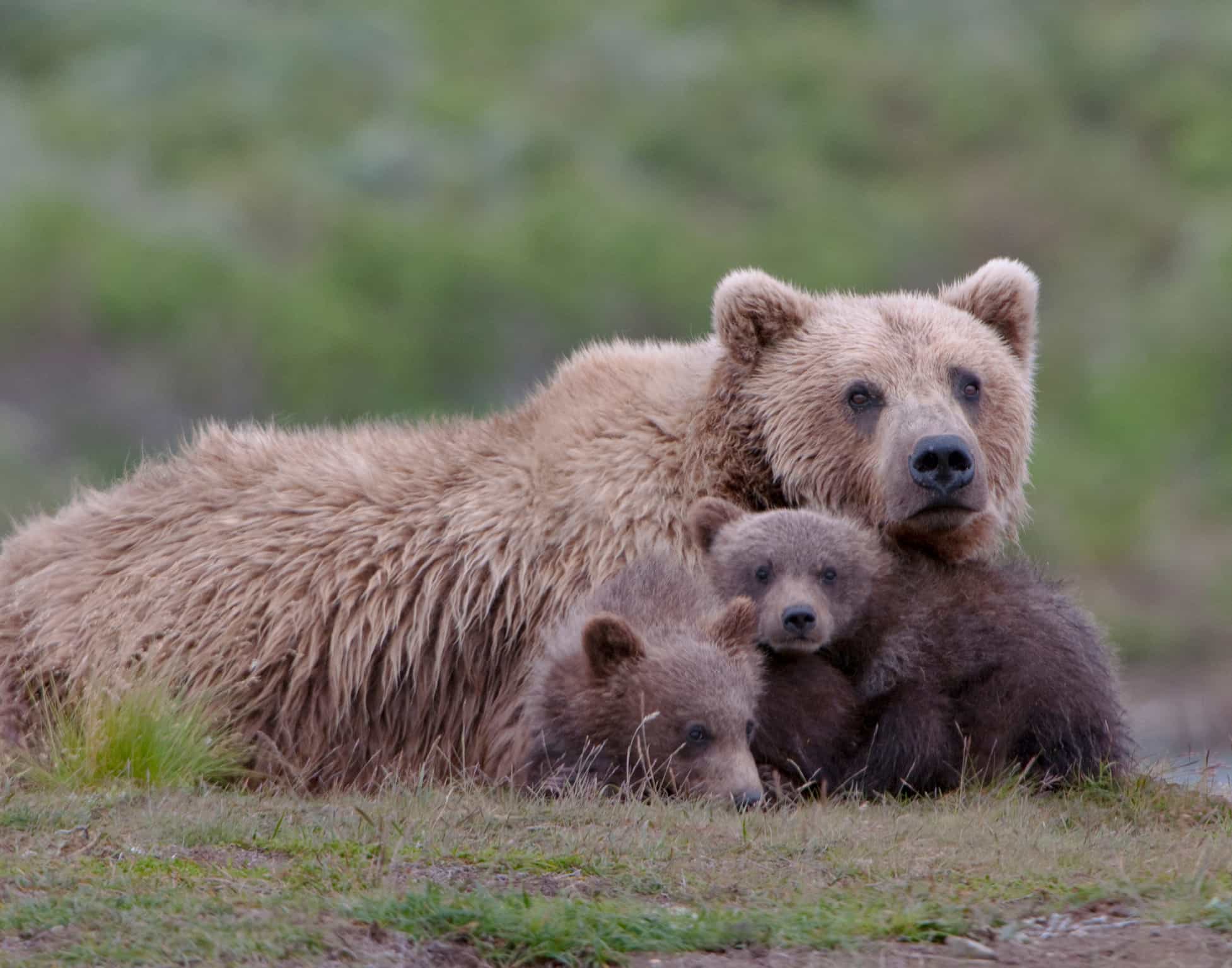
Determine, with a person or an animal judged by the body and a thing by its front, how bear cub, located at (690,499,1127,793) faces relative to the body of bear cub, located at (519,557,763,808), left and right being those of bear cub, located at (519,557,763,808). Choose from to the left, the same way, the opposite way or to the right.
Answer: to the right

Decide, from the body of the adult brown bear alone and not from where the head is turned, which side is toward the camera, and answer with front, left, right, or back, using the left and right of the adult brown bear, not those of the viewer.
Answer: right

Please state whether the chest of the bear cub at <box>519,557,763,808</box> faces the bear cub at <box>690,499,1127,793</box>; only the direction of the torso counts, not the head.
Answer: no

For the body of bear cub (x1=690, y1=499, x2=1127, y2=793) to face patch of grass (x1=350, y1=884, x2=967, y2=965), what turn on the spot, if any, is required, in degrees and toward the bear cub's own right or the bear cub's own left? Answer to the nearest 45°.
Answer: approximately 45° to the bear cub's own left

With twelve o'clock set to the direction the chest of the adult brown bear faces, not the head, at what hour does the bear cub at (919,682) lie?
The bear cub is roughly at 1 o'clock from the adult brown bear.

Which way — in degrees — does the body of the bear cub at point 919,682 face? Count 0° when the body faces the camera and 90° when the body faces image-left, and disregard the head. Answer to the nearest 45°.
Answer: approximately 45°

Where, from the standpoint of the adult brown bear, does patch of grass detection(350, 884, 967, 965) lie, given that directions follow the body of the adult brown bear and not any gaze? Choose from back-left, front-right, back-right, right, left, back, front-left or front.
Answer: right

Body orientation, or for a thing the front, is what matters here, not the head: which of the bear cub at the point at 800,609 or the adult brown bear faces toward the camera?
the bear cub

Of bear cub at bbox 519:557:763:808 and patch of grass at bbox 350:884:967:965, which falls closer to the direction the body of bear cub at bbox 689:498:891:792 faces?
the patch of grass

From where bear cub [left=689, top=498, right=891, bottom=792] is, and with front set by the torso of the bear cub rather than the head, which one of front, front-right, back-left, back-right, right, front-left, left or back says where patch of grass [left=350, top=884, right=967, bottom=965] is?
front

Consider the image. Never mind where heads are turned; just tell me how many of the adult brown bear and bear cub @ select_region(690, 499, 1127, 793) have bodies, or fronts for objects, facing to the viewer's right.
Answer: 1

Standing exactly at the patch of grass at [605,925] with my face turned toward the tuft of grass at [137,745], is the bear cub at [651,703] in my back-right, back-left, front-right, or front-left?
front-right

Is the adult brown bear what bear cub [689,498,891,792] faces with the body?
no

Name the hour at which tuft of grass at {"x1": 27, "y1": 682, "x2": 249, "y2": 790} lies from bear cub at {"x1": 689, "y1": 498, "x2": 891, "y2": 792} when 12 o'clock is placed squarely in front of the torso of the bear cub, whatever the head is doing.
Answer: The tuft of grass is roughly at 3 o'clock from the bear cub.

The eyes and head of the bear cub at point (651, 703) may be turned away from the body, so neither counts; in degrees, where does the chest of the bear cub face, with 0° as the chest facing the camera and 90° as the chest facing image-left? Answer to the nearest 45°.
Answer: approximately 315°
